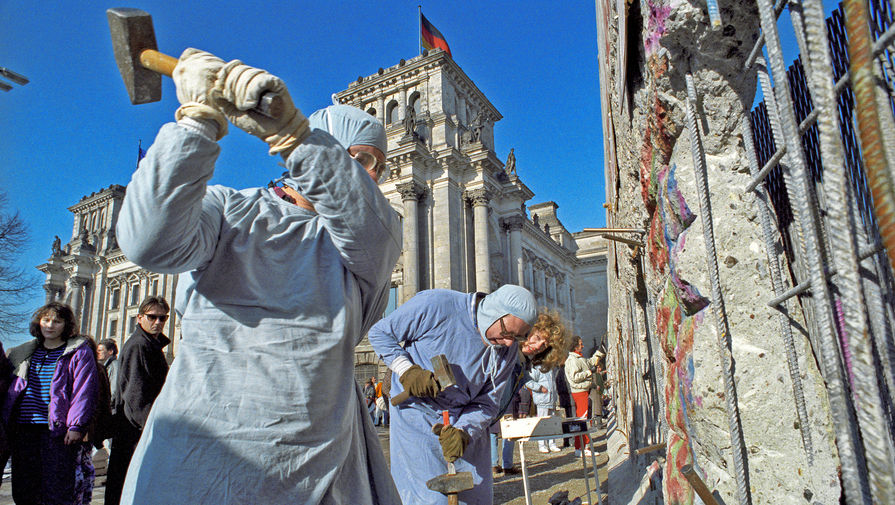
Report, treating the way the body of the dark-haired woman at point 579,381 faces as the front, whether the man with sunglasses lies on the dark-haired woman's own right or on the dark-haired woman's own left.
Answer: on the dark-haired woman's own right
